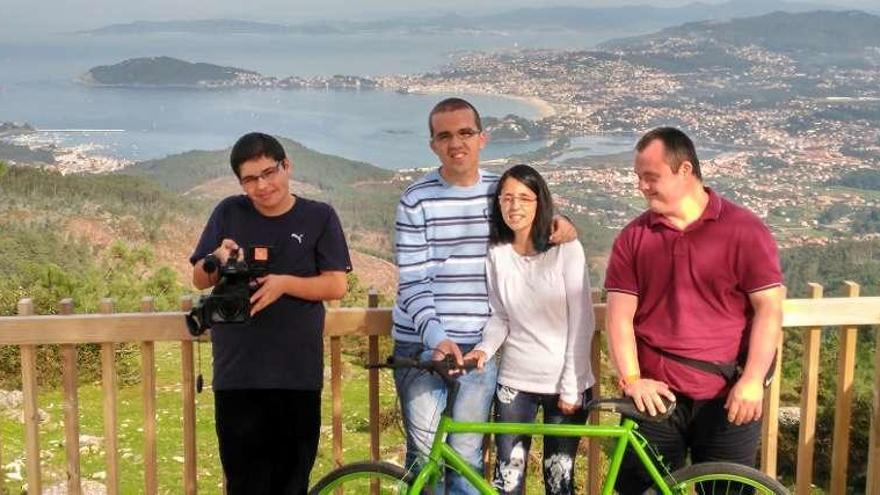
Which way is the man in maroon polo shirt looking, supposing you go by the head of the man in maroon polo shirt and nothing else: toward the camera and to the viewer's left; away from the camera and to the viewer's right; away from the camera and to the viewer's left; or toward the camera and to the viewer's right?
toward the camera and to the viewer's left

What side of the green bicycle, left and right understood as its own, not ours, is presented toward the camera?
left
